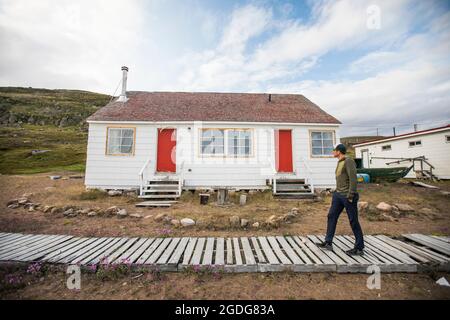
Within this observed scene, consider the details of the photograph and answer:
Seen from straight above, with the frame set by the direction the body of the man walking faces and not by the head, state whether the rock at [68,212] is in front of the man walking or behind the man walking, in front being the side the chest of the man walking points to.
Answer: in front

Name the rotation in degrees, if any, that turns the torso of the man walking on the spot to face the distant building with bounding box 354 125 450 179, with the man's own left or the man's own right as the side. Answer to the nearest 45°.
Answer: approximately 90° to the man's own right

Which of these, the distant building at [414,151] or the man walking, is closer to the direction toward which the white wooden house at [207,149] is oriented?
the man walking

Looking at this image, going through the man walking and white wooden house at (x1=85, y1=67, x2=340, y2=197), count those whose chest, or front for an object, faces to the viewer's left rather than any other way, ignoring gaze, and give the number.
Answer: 1

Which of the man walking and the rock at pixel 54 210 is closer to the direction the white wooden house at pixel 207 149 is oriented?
the man walking

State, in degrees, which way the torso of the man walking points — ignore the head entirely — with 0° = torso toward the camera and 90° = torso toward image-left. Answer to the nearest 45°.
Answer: approximately 90°

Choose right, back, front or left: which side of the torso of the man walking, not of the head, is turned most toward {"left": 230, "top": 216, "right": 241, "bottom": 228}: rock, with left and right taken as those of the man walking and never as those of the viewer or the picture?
front

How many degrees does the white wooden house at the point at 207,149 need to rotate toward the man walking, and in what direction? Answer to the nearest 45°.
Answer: approximately 45° to its left

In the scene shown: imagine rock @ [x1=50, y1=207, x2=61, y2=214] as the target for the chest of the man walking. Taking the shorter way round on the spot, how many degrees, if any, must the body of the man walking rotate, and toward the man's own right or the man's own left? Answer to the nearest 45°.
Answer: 0° — they already face it

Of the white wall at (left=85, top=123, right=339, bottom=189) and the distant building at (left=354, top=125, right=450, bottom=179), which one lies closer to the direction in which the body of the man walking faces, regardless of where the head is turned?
the white wall

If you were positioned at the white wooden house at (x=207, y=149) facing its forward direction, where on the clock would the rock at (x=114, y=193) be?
The rock is roughly at 3 o'clock from the white wooden house.

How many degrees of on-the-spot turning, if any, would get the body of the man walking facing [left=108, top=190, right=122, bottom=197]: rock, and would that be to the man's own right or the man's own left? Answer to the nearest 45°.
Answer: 0° — they already face it
